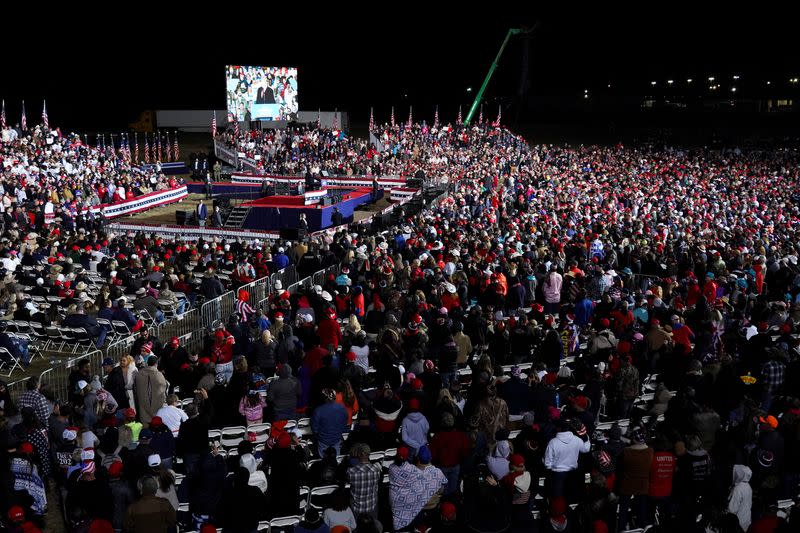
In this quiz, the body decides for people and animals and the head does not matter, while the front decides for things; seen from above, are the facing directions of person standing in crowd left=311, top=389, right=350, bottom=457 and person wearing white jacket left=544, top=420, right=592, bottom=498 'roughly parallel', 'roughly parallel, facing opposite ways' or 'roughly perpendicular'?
roughly parallel

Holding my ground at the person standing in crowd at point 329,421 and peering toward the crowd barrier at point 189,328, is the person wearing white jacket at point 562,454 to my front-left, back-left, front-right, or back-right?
back-right

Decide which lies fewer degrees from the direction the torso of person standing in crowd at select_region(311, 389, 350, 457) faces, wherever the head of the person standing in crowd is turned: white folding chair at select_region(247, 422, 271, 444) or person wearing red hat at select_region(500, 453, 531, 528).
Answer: the white folding chair

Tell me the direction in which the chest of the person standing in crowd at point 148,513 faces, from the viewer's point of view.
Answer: away from the camera

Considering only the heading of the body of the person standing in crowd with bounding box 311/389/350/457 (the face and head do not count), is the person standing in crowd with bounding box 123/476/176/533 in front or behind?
behind

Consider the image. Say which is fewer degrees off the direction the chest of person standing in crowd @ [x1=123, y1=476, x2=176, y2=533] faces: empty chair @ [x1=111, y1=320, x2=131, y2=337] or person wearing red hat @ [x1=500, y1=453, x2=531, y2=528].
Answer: the empty chair

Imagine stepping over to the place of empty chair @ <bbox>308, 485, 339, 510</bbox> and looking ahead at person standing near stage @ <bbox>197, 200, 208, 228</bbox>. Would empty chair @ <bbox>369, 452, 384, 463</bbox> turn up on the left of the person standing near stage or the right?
right

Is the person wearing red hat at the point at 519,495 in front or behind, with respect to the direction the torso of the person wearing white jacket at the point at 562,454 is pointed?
behind

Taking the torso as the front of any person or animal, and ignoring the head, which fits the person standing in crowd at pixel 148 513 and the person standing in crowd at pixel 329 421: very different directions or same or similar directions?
same or similar directions

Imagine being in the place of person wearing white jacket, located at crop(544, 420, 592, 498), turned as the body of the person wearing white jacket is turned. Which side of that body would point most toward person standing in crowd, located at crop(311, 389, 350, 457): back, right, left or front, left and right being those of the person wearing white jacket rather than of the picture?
left

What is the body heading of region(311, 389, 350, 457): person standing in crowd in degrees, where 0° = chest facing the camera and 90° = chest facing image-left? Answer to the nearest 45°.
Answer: approximately 180°

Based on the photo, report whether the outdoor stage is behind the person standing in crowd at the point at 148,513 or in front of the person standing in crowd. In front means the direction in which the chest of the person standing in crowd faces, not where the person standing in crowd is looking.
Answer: in front

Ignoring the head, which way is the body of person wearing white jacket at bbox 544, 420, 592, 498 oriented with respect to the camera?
away from the camera

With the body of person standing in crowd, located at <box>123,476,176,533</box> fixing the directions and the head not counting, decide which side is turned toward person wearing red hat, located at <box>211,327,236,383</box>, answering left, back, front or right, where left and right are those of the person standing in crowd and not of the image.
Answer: front

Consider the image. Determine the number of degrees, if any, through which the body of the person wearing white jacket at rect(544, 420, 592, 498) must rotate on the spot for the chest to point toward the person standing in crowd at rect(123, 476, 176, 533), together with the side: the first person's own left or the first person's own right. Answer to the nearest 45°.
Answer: approximately 135° to the first person's own left
